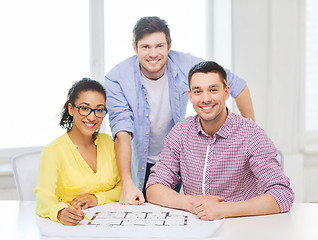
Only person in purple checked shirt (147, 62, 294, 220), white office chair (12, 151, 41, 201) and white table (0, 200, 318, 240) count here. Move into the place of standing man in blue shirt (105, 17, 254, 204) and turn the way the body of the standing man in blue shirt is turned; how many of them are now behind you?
0

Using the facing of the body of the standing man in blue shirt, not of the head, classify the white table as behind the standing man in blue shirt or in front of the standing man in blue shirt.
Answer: in front

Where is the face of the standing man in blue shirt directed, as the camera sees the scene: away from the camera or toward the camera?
toward the camera

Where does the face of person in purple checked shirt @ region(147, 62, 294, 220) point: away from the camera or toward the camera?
toward the camera

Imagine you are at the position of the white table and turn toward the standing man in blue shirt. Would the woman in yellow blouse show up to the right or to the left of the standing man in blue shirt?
left

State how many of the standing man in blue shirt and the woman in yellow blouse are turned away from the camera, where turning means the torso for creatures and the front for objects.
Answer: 0

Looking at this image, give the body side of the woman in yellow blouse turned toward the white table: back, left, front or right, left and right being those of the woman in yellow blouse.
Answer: front

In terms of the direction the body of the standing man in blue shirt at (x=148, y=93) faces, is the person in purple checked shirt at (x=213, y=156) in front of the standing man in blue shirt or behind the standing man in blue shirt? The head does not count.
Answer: in front

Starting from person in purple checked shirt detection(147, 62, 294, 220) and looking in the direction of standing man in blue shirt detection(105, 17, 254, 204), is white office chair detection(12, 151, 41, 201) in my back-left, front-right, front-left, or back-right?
front-left

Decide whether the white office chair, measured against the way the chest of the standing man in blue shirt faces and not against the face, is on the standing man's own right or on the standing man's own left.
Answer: on the standing man's own right
